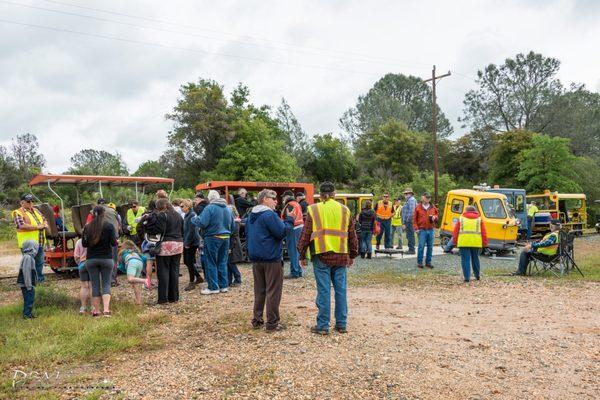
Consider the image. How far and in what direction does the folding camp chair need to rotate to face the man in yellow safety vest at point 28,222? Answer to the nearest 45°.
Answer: approximately 45° to its left

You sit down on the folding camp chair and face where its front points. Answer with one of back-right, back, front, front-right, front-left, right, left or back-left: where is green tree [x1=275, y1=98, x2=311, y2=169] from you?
front-right

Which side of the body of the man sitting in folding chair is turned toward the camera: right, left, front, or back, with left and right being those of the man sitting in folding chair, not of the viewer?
left

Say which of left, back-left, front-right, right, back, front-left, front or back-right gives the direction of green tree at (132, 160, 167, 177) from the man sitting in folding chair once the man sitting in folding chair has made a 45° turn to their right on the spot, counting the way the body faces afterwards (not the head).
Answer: front

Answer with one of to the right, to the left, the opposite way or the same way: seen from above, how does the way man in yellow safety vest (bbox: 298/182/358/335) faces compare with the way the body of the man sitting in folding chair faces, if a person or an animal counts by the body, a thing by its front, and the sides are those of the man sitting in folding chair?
to the right

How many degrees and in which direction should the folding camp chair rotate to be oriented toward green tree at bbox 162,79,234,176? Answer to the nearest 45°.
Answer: approximately 45° to its right

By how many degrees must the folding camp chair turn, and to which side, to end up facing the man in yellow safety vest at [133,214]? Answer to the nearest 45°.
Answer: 0° — it already faces them

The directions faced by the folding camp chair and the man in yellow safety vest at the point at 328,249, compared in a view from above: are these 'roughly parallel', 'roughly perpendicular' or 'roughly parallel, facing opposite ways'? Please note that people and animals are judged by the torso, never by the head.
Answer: roughly perpendicular

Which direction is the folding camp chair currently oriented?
to the viewer's left

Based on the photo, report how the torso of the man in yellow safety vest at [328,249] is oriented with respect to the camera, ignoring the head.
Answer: away from the camera

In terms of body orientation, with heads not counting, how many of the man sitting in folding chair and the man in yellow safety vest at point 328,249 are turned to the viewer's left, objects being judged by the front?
1

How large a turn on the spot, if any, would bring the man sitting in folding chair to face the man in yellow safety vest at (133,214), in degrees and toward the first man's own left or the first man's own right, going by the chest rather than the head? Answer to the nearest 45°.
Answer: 0° — they already face them

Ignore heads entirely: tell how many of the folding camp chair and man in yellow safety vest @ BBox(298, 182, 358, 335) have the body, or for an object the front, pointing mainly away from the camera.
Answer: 1

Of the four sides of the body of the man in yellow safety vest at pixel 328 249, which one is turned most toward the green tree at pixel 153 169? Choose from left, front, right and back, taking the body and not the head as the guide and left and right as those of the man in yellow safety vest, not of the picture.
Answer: front

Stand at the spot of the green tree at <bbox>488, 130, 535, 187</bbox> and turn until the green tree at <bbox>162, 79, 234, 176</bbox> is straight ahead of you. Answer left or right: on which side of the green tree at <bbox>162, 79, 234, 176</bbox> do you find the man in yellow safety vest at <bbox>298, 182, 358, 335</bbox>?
left

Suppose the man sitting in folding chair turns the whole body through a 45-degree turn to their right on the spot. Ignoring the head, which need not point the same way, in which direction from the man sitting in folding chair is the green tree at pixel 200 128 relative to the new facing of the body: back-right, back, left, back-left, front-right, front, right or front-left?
front

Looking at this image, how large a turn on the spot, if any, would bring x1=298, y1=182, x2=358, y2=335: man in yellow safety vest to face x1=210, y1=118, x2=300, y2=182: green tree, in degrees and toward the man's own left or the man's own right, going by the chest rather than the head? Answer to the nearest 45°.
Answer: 0° — they already face it
